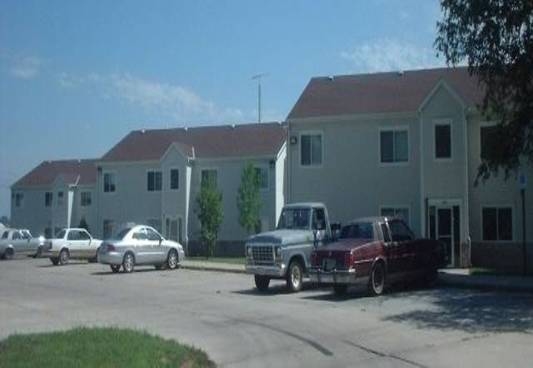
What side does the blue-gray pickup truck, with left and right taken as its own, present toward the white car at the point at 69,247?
right

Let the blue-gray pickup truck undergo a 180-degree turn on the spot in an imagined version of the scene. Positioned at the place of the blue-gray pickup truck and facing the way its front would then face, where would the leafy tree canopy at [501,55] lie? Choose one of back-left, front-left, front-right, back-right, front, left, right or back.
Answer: front-right

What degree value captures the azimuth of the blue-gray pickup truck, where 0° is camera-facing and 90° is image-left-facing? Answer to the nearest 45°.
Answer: approximately 45°

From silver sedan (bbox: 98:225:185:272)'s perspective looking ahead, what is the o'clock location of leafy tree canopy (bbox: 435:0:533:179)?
The leafy tree canopy is roughly at 3 o'clock from the silver sedan.
